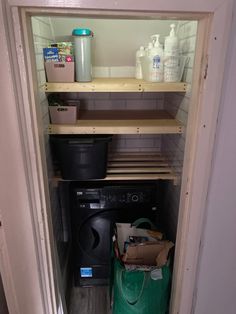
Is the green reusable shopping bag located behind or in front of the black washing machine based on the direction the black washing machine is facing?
in front

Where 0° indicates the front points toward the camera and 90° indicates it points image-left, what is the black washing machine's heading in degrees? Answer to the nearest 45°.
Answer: approximately 0°
